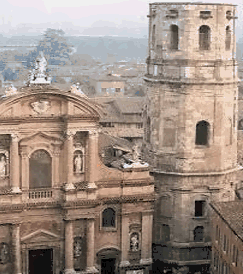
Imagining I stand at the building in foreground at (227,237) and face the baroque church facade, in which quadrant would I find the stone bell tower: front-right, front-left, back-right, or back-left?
front-right

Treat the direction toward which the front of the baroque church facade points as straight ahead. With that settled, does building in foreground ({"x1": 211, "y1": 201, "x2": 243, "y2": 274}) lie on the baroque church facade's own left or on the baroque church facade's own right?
on the baroque church facade's own left

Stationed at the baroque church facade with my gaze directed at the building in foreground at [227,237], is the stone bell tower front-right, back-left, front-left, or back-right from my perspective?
front-left

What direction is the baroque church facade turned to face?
toward the camera

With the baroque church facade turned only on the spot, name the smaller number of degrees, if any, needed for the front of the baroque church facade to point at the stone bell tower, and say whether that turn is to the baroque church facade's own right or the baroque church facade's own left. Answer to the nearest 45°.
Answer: approximately 90° to the baroque church facade's own left
